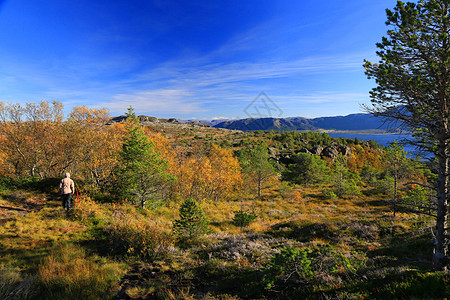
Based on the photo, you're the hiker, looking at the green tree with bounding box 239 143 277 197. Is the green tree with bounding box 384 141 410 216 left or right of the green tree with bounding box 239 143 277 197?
right

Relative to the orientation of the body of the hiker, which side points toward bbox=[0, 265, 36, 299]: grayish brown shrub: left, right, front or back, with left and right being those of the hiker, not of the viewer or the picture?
back

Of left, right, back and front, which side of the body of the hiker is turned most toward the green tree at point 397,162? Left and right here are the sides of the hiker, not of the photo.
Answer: right

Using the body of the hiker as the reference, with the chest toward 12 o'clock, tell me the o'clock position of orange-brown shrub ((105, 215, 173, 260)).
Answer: The orange-brown shrub is roughly at 5 o'clock from the hiker.

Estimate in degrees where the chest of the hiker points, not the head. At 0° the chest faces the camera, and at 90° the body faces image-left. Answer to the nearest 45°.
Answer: approximately 180°

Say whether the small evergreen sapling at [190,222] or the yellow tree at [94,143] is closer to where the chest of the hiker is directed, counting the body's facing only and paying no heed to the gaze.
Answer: the yellow tree

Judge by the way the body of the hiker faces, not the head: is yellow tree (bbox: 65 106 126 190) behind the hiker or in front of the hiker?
in front
